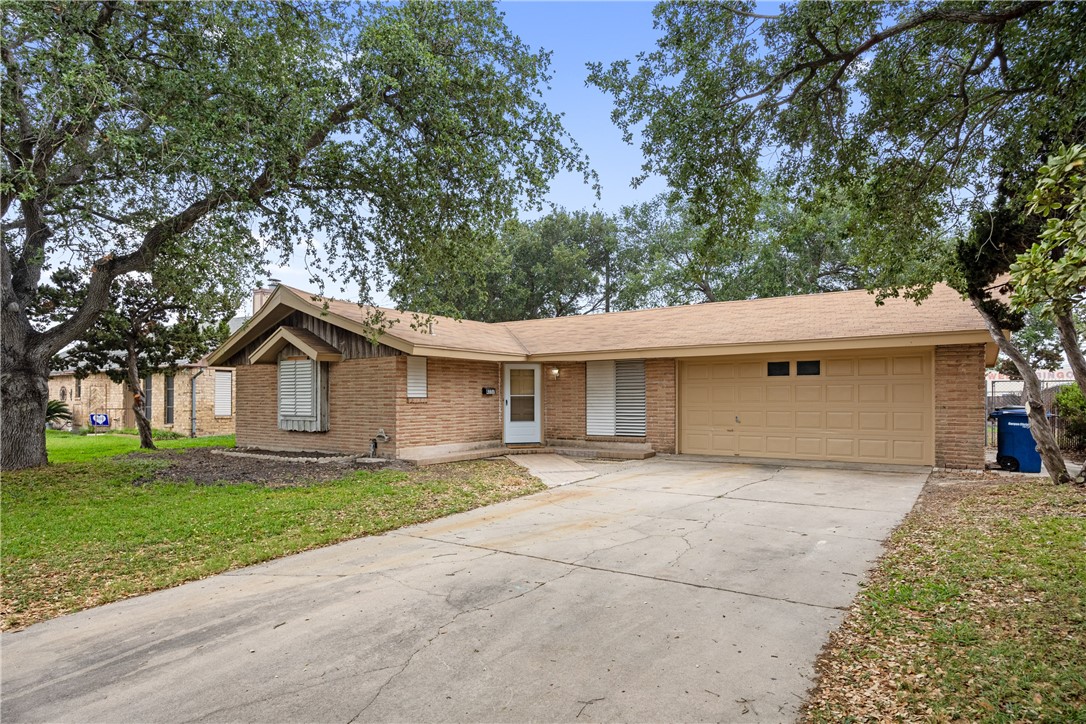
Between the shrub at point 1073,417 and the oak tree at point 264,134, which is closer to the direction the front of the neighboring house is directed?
the oak tree

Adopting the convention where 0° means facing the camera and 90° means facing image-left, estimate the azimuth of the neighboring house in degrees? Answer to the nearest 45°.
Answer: approximately 0°

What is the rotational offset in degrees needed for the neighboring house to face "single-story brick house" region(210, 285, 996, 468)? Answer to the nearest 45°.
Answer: approximately 45° to its left

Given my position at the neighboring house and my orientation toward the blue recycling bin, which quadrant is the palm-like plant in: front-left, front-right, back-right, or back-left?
back-right

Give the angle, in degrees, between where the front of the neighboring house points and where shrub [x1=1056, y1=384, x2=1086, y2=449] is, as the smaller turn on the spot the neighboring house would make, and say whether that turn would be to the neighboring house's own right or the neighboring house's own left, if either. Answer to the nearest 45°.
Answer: approximately 45° to the neighboring house's own left
